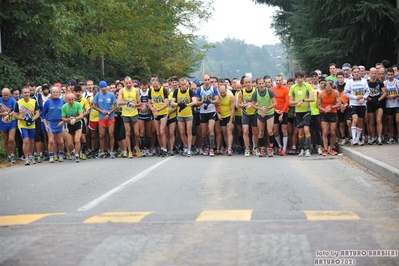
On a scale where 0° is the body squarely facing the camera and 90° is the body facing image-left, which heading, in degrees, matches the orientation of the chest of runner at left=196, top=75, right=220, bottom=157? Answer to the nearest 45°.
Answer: approximately 0°

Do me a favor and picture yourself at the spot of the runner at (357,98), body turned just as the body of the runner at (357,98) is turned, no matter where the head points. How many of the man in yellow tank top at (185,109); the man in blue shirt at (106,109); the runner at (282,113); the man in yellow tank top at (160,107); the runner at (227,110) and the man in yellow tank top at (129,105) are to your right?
6

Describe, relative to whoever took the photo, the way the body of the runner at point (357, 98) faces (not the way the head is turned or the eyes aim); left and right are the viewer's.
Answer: facing the viewer

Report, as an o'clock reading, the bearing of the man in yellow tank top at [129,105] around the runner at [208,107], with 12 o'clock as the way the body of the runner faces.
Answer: The man in yellow tank top is roughly at 3 o'clock from the runner.

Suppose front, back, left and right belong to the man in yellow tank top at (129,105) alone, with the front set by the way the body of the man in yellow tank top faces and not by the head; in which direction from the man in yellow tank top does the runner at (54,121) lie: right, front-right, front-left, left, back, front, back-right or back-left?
right

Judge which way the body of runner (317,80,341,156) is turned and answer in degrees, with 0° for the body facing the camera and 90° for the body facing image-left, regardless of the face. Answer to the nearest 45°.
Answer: approximately 0°

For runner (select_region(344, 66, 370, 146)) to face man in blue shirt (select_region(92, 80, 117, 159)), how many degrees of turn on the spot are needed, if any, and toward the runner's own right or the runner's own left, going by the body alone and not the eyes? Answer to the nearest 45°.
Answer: approximately 90° to the runner's own right

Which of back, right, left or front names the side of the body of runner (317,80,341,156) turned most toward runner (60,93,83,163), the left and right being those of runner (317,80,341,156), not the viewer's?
right

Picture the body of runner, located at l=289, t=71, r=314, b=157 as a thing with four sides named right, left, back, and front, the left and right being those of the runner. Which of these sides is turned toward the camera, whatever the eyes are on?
front

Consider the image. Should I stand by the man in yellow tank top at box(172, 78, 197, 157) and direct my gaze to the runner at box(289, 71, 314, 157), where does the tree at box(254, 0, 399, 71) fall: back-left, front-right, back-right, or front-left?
front-left

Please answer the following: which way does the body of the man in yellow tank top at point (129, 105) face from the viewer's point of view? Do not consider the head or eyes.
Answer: toward the camera
